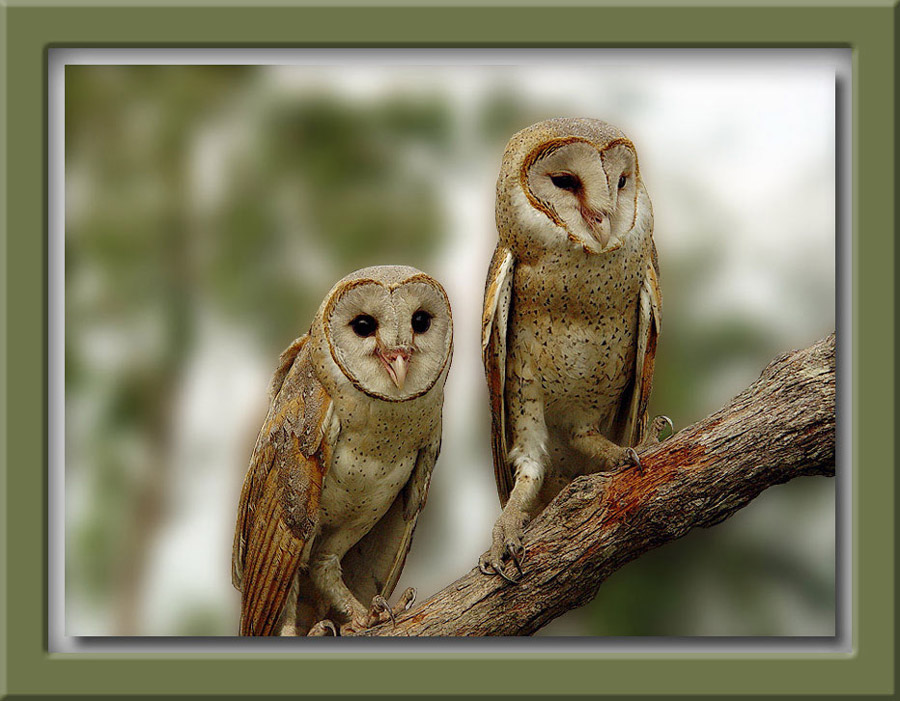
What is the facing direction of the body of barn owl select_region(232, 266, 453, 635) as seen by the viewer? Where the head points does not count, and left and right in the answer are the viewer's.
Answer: facing the viewer and to the right of the viewer

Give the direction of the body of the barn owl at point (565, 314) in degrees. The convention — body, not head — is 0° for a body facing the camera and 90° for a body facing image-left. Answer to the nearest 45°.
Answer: approximately 0°
